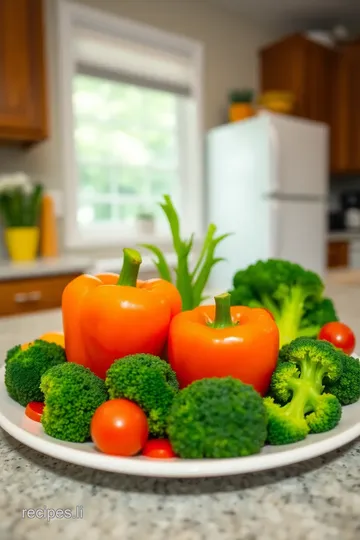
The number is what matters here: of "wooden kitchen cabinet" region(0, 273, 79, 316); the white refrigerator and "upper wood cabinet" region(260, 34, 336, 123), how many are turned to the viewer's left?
0

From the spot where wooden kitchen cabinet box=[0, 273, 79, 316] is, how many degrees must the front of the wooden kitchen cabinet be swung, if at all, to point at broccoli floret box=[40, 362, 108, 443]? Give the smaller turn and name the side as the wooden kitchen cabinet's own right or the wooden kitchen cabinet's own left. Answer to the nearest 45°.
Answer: approximately 45° to the wooden kitchen cabinet's own right

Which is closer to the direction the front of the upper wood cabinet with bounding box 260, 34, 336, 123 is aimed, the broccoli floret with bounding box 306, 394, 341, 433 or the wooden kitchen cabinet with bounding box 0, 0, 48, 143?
the broccoli floret

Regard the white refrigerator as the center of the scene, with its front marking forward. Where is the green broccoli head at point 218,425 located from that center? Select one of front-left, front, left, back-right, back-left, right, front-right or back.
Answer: front-right

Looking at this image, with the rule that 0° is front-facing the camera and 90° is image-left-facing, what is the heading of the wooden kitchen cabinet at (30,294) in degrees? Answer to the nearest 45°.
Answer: approximately 315°

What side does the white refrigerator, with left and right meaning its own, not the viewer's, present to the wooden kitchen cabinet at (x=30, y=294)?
right

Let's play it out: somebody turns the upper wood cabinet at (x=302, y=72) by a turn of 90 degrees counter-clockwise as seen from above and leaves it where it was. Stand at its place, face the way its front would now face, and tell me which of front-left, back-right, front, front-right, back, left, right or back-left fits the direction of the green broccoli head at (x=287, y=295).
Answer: back-right

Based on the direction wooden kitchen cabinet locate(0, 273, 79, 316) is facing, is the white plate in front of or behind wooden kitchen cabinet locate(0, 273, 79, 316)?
in front

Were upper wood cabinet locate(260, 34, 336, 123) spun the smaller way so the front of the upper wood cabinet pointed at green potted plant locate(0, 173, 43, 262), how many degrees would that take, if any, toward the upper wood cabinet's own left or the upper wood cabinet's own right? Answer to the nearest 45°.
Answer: approximately 90° to the upper wood cabinet's own right

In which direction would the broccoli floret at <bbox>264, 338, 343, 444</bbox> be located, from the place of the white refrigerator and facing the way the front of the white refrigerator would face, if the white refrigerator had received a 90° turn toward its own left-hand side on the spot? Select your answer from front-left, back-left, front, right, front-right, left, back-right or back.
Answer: back-right

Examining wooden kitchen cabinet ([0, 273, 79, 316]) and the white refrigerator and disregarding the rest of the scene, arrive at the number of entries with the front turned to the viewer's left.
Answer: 0

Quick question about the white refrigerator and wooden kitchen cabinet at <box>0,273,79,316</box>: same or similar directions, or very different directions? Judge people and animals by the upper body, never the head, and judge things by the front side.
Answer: same or similar directions

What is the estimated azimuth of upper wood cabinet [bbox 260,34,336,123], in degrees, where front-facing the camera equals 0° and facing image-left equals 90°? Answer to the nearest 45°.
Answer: approximately 315°

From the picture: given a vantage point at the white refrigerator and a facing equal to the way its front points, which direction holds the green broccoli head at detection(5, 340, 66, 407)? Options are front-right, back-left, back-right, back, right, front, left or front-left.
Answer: front-right

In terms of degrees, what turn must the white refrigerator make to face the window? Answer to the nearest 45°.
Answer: approximately 135° to its right

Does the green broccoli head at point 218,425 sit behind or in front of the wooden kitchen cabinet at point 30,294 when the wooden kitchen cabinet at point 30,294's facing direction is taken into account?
in front

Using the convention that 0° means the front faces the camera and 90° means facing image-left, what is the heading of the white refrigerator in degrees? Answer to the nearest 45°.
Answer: approximately 315°
